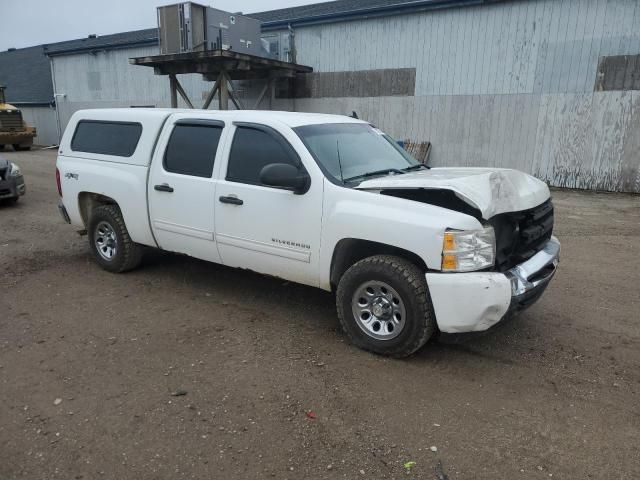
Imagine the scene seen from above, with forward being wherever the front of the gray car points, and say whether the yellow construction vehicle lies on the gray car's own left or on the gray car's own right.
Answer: on the gray car's own left

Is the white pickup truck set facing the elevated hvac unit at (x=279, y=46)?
no

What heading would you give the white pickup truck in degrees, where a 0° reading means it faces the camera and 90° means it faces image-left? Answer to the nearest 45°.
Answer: approximately 315°

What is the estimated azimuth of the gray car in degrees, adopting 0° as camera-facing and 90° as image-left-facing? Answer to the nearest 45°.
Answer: approximately 315°

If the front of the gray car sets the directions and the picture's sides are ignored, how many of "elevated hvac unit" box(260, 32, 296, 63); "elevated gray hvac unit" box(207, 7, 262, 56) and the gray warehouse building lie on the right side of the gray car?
0

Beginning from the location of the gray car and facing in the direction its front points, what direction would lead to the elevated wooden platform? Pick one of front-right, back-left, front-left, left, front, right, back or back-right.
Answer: left

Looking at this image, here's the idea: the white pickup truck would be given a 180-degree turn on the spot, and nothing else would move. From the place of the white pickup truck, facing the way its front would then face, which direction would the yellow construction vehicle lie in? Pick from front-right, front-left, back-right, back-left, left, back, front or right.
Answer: front

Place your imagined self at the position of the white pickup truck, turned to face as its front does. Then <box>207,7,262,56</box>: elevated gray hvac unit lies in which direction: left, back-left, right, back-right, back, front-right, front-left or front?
back-left

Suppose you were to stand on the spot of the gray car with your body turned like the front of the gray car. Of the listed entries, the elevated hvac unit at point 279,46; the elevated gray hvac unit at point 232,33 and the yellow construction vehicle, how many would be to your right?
0

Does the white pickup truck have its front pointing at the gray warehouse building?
no

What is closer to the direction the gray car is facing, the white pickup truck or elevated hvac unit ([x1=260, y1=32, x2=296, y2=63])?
the white pickup truck

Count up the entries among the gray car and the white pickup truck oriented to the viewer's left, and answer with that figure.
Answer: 0

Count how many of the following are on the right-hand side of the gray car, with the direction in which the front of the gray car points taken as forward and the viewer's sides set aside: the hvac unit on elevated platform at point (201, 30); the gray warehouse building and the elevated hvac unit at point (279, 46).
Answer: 0

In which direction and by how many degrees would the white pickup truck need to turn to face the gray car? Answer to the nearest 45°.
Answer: approximately 180°

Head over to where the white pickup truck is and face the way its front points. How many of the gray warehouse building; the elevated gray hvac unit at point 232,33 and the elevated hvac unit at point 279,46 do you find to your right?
0

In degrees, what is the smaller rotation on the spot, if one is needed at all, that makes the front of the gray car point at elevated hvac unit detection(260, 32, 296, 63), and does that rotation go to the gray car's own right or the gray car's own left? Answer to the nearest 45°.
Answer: approximately 90° to the gray car's own left

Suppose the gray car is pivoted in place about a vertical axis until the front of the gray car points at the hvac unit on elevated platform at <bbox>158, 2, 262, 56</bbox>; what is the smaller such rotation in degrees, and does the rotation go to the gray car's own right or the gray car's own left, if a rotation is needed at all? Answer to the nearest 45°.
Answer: approximately 90° to the gray car's own left
